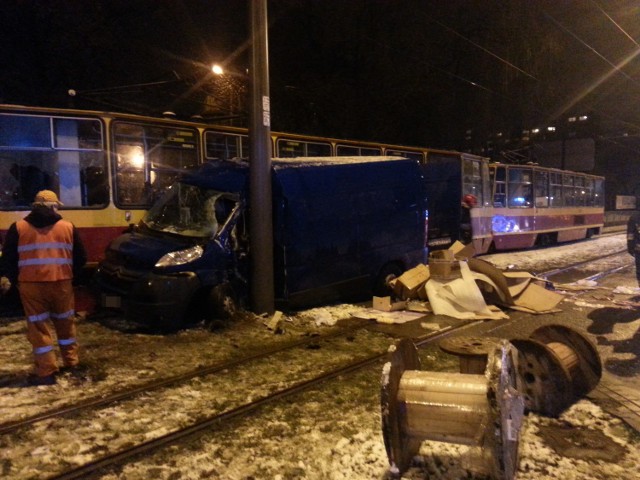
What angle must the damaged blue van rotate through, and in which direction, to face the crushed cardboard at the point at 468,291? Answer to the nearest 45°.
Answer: approximately 135° to its left

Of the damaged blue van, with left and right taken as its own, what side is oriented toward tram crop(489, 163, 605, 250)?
back

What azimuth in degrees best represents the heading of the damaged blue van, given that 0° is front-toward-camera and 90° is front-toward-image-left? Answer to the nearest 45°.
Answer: approximately 45°

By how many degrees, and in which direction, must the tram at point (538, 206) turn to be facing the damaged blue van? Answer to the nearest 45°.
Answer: approximately 45° to its left

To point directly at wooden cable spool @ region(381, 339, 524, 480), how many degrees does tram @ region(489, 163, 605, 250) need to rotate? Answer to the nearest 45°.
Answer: approximately 45° to its left

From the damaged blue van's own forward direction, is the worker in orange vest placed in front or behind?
in front

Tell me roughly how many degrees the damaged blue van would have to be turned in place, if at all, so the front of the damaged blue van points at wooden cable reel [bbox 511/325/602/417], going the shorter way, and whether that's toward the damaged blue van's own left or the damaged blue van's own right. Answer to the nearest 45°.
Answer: approximately 90° to the damaged blue van's own left

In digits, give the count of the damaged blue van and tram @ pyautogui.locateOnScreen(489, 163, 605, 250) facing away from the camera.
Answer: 0

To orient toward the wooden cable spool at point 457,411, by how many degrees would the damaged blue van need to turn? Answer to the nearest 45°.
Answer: approximately 45° to its left

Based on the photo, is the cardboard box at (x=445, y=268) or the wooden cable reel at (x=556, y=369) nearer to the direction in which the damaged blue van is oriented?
the wooden cable reel
